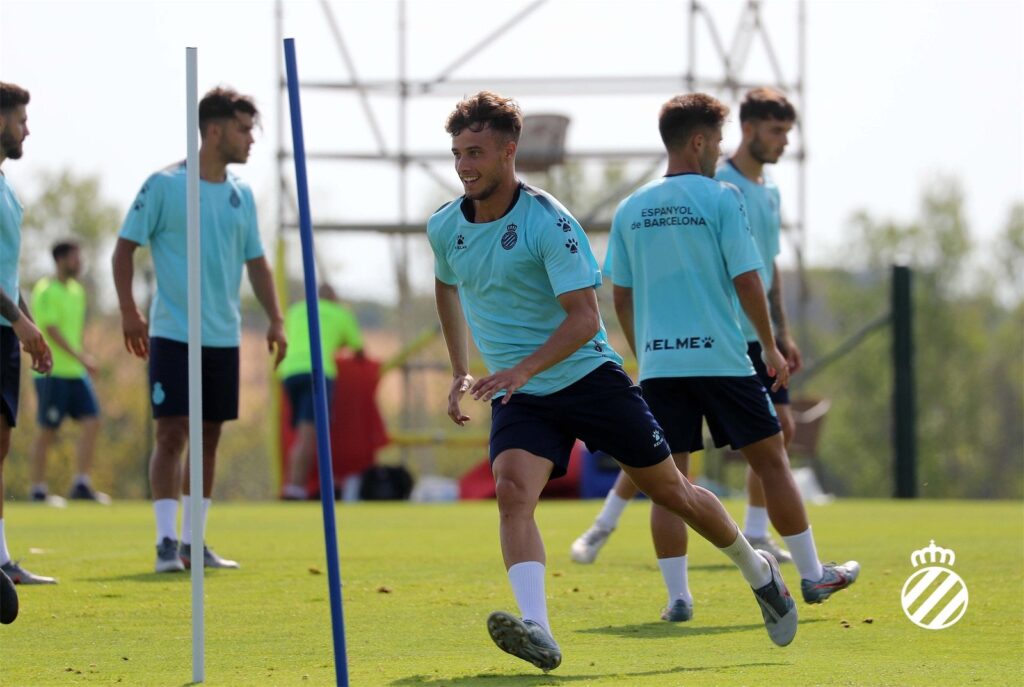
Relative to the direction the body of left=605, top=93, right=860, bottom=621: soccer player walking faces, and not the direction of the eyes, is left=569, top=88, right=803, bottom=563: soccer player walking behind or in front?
in front

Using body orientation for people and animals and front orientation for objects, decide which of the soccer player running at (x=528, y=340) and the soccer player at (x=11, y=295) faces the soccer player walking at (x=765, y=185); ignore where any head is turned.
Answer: the soccer player at (x=11, y=295)

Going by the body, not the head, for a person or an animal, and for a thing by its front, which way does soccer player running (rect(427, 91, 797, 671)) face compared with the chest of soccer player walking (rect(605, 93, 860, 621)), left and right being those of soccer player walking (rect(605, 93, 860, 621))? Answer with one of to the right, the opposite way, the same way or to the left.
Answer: the opposite way

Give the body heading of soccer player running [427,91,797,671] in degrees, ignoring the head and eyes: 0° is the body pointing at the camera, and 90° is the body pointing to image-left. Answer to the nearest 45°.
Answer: approximately 45°

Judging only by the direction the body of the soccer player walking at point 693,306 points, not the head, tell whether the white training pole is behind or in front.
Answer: behind

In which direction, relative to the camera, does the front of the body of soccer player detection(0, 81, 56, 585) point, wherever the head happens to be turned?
to the viewer's right

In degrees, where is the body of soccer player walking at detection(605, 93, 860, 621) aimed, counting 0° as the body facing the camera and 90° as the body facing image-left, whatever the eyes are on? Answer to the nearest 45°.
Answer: approximately 225°

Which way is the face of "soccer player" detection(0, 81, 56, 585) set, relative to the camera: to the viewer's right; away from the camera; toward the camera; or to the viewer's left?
to the viewer's right

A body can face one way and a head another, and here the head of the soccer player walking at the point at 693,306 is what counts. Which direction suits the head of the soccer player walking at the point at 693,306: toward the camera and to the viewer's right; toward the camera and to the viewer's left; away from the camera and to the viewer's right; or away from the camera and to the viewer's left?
away from the camera and to the viewer's right

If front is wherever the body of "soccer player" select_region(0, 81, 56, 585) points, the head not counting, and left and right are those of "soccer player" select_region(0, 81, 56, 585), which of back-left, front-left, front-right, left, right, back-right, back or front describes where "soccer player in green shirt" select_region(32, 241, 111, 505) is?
left

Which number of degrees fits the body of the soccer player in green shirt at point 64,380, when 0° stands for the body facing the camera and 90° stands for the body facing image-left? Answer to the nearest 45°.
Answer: approximately 315°

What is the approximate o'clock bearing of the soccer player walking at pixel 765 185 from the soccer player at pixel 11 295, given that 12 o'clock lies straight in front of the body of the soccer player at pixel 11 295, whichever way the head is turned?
the soccer player walking at pixel 765 185 is roughly at 12 o'clock from the soccer player at pixel 11 295.

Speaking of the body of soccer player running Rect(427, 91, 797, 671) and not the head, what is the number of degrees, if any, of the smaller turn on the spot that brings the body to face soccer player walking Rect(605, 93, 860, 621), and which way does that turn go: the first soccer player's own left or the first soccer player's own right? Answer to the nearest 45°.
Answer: approximately 180°

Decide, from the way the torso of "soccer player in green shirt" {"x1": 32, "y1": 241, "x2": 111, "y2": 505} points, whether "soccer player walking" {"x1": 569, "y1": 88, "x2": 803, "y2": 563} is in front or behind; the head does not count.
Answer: in front

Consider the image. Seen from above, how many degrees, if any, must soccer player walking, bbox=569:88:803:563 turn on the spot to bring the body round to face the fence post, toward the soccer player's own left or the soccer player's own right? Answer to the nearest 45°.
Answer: approximately 90° to the soccer player's own left
